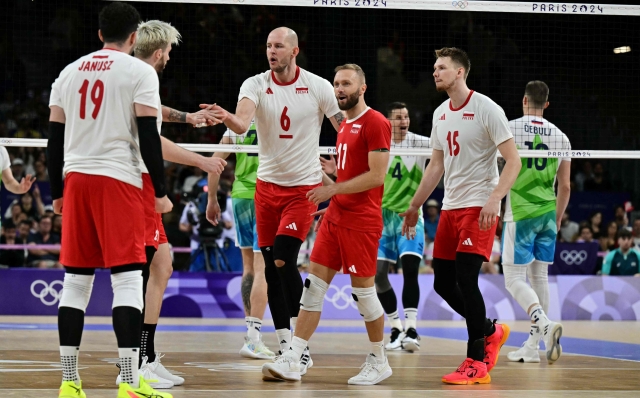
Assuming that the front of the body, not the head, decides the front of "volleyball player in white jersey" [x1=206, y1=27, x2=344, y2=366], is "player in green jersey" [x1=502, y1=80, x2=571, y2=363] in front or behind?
behind

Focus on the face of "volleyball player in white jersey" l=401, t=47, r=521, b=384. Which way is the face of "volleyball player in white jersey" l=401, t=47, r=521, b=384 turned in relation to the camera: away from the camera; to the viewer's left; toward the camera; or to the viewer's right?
to the viewer's left

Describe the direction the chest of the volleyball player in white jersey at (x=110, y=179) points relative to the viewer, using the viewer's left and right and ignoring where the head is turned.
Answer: facing away from the viewer and to the right of the viewer

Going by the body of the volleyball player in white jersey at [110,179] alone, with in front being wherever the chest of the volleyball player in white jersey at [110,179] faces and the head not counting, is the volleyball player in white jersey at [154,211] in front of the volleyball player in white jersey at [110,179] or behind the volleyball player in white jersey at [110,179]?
in front

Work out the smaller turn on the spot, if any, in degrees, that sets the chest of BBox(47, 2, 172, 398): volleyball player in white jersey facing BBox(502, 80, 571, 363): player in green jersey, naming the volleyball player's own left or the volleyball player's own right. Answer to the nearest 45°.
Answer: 0° — they already face them

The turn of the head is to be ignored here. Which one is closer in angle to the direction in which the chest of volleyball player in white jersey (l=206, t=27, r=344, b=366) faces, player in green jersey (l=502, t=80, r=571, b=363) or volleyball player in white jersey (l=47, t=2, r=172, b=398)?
the volleyball player in white jersey

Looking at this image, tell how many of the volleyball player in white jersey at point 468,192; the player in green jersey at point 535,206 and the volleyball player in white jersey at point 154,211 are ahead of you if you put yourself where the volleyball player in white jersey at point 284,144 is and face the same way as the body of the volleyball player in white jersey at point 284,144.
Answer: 1

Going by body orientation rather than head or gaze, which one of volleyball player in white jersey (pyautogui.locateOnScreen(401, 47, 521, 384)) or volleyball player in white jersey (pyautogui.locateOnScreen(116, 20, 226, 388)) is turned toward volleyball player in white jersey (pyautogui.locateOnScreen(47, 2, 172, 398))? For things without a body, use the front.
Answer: volleyball player in white jersey (pyautogui.locateOnScreen(401, 47, 521, 384))

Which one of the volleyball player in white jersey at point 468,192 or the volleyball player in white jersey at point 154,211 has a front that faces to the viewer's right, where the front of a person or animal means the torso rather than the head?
the volleyball player in white jersey at point 154,211

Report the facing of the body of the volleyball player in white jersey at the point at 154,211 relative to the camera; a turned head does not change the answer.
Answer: to the viewer's right

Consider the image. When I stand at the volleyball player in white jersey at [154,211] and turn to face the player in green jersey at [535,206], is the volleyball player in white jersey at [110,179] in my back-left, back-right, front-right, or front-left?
back-right

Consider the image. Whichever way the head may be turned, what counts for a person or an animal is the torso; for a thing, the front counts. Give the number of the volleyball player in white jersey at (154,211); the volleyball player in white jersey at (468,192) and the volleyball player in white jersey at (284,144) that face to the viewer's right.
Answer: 1

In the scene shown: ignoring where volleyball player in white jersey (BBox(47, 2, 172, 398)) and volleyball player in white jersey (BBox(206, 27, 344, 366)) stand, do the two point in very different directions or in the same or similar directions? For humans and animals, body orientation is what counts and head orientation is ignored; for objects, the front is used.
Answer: very different directions

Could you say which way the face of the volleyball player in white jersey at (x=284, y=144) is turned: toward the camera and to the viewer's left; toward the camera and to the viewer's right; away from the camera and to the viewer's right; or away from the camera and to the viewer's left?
toward the camera and to the viewer's left

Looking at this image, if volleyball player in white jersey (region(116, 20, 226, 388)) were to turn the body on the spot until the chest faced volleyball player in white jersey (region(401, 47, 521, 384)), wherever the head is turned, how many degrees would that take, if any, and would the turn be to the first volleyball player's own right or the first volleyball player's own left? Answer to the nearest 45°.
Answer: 0° — they already face them

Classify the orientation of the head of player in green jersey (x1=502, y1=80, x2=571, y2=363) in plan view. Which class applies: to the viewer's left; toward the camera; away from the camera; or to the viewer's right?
away from the camera
